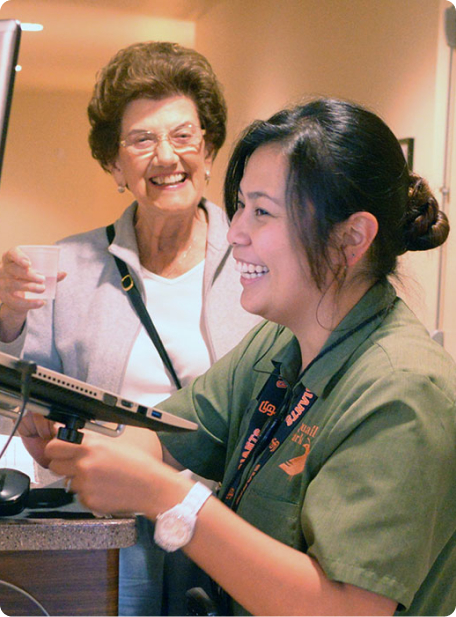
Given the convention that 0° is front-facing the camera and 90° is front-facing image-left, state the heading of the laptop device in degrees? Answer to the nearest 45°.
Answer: approximately 270°

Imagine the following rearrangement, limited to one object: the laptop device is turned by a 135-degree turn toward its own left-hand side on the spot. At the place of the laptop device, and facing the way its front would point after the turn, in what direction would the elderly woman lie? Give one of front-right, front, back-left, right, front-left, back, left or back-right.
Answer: front-right

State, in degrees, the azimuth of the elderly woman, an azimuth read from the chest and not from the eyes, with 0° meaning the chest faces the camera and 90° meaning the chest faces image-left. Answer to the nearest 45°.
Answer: approximately 0°
